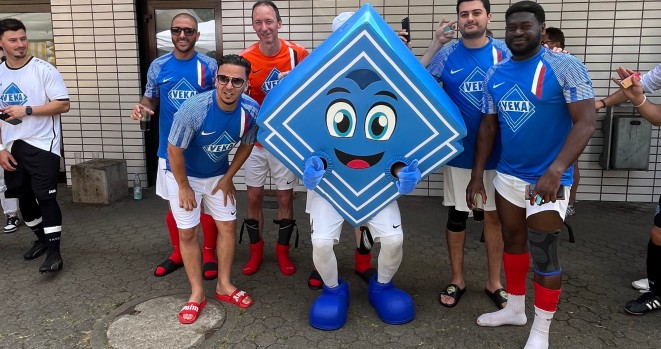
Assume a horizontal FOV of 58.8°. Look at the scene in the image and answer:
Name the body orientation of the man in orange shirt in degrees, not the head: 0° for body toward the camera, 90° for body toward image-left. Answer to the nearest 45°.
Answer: approximately 0°

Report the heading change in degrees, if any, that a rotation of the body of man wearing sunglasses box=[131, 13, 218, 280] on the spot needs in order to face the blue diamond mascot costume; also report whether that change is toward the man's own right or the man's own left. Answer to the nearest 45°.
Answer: approximately 45° to the man's own left

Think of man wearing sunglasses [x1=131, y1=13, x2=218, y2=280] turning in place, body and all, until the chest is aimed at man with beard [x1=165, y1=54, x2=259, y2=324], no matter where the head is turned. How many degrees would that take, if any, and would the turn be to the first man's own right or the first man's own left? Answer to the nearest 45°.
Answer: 0° — they already face them

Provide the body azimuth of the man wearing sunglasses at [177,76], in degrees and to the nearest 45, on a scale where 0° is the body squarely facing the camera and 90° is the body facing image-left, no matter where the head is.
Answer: approximately 0°

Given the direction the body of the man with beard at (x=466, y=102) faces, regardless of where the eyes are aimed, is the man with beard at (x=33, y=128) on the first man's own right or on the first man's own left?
on the first man's own right

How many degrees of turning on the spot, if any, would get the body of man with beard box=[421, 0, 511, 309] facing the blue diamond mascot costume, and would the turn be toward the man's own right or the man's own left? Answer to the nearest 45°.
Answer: approximately 45° to the man's own right

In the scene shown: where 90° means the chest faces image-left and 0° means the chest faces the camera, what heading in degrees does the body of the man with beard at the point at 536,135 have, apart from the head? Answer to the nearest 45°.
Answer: approximately 45°

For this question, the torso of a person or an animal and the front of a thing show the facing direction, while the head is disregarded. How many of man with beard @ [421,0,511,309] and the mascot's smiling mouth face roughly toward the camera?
2
